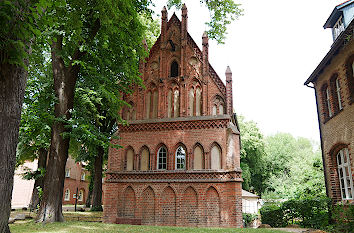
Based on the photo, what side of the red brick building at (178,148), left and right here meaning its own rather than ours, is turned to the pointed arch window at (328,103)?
left

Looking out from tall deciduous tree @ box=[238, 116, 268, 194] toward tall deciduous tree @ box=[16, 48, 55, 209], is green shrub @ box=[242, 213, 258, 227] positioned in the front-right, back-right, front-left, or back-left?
front-left

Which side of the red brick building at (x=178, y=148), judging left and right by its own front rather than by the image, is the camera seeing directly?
front

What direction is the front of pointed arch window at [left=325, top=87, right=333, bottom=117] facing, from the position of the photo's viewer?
facing to the left of the viewer

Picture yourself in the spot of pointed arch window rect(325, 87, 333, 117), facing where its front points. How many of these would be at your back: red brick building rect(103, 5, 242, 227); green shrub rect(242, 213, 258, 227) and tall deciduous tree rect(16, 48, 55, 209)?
0

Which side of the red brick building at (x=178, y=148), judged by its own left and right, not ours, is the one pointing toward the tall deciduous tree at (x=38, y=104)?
right

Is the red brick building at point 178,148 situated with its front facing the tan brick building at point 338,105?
no

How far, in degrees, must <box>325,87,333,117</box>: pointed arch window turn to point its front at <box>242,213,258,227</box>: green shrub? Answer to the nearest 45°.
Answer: approximately 45° to its right

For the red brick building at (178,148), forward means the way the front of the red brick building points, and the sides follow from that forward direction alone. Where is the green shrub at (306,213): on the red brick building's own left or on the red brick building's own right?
on the red brick building's own left
